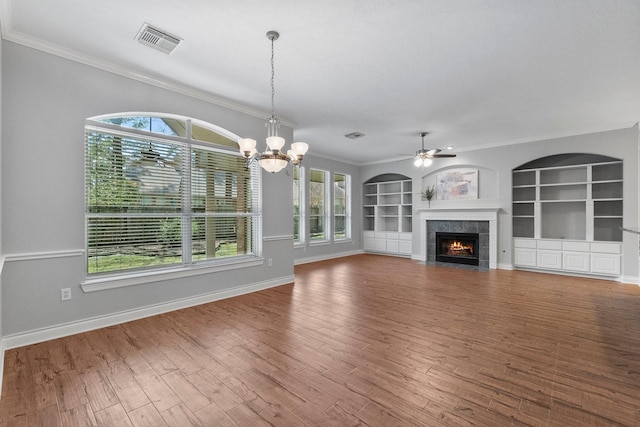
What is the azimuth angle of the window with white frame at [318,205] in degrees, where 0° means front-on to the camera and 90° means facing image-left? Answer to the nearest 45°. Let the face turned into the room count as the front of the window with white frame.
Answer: approximately 315°

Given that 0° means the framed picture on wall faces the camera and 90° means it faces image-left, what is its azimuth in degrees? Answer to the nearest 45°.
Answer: approximately 0°

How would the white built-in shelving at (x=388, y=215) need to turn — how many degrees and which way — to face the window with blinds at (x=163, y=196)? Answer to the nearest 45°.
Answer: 0° — it already faces it

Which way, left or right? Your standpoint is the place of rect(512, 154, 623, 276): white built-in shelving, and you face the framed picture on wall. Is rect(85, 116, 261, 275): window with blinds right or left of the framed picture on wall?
left

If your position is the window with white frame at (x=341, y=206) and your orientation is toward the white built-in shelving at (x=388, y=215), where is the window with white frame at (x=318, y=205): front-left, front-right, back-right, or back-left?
back-right

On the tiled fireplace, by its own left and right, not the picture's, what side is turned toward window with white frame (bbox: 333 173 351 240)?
right

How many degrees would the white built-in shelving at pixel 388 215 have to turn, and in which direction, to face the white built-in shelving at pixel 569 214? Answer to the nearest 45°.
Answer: approximately 90° to its left

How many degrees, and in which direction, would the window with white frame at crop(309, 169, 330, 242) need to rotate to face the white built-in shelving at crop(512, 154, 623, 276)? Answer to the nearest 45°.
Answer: approximately 45° to its left

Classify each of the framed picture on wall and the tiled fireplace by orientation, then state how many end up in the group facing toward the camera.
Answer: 2

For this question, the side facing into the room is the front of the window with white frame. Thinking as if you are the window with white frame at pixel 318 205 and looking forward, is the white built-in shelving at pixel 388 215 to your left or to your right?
on your left
